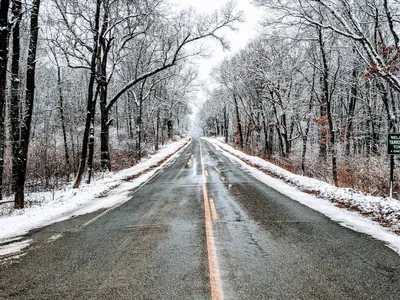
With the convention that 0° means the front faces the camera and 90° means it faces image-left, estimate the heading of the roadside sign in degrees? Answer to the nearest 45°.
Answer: approximately 0°
